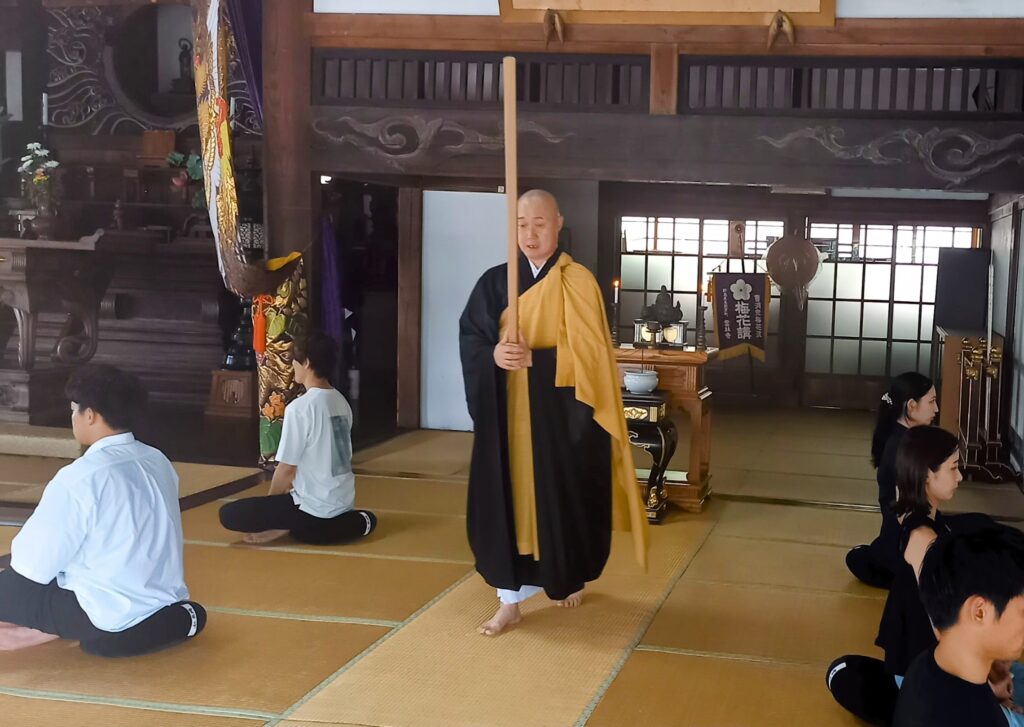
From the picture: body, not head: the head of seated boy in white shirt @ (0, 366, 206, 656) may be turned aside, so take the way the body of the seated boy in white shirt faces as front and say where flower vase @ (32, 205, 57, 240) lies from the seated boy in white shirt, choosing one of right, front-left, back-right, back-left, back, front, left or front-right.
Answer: front-right

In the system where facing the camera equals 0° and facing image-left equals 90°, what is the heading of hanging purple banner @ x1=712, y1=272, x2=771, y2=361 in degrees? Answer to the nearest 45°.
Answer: approximately 0°

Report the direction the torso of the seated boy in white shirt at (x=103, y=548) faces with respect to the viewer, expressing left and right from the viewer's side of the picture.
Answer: facing away from the viewer and to the left of the viewer

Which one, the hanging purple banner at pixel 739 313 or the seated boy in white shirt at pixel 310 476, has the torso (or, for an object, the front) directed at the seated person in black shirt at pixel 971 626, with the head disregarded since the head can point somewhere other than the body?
the hanging purple banner

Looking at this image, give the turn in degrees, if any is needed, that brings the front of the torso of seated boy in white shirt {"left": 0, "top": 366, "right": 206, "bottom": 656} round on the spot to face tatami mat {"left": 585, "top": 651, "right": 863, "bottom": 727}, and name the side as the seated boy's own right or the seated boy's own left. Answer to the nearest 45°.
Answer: approximately 180°

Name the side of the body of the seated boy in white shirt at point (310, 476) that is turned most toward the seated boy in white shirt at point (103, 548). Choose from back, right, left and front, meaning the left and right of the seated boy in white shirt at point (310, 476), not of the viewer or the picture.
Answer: left

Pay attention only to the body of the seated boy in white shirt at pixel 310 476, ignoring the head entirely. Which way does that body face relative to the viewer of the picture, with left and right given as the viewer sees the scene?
facing away from the viewer and to the left of the viewer

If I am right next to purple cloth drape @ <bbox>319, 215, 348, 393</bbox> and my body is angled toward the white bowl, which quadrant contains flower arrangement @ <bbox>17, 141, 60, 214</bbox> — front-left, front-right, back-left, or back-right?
back-right

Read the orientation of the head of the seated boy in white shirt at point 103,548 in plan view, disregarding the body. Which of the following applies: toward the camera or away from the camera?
away from the camera
